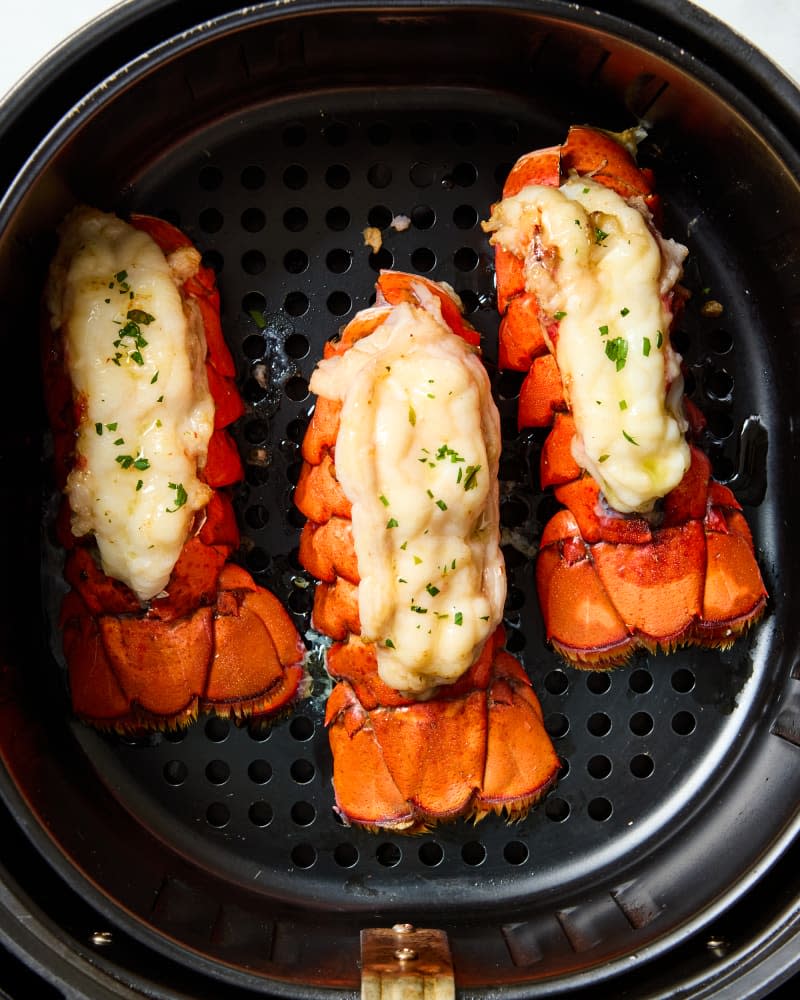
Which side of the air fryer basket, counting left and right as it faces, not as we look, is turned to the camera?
front
